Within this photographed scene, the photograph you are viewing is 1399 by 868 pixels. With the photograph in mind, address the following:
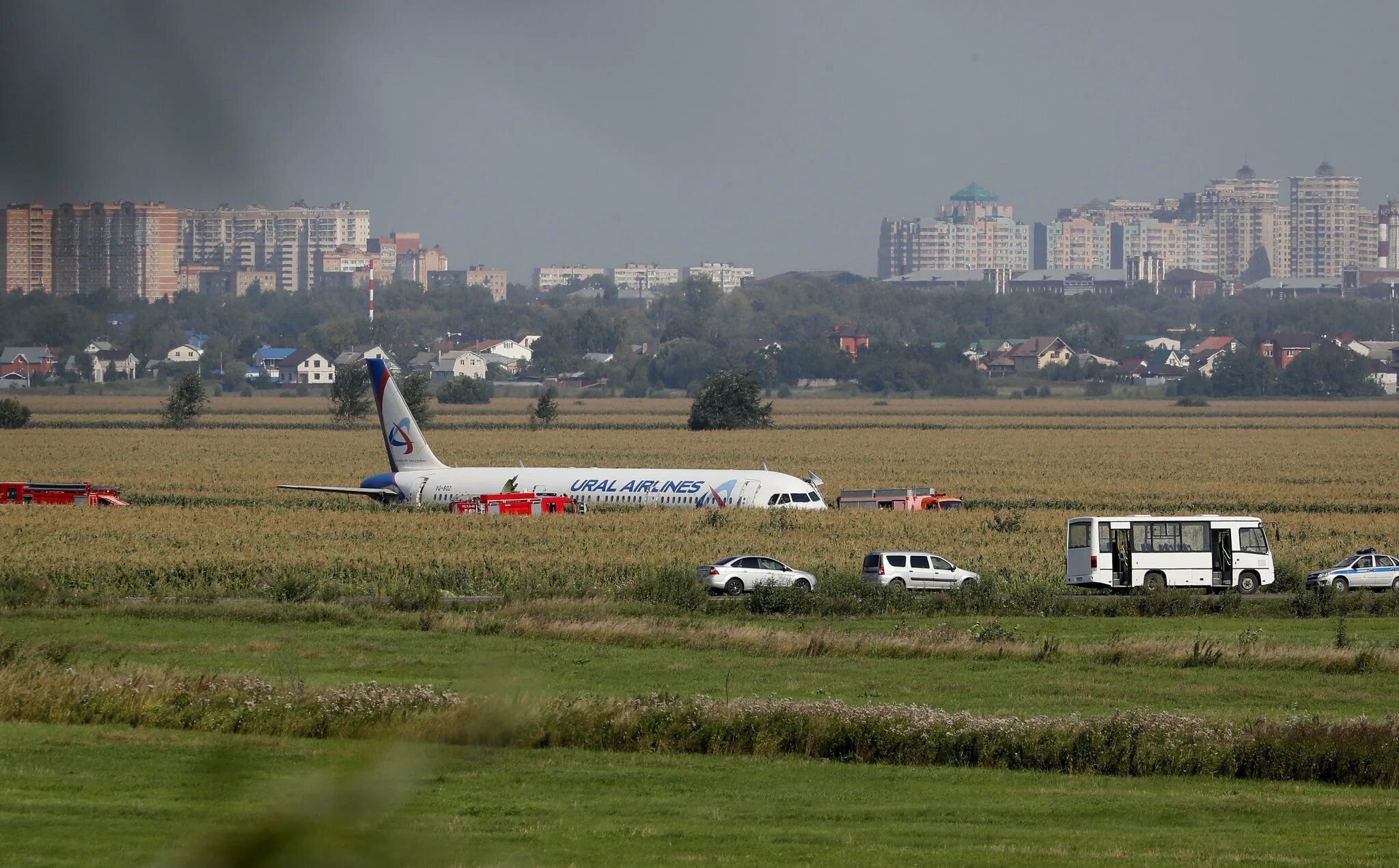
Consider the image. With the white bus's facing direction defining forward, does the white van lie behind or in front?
behind

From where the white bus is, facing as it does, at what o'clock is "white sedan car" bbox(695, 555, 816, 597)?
The white sedan car is roughly at 5 o'clock from the white bus.

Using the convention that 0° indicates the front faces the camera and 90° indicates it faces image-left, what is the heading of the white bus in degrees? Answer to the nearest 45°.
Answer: approximately 270°

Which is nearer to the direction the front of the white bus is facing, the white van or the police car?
the police car

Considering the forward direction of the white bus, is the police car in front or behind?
in front
